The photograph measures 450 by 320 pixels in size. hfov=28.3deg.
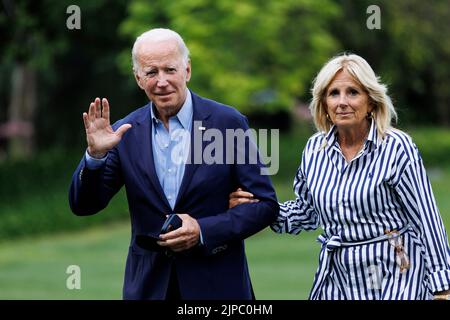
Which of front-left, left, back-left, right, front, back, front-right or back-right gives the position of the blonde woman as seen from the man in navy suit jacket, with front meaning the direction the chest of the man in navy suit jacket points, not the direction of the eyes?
left

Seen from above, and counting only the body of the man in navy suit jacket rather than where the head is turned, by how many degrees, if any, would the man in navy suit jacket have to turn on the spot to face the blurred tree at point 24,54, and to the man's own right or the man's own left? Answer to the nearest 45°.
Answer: approximately 180°

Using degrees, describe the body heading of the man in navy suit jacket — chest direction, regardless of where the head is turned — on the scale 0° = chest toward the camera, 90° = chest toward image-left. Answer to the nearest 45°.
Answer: approximately 0°

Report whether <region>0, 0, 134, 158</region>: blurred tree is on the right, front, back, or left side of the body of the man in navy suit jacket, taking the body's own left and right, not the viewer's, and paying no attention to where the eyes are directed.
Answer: back
